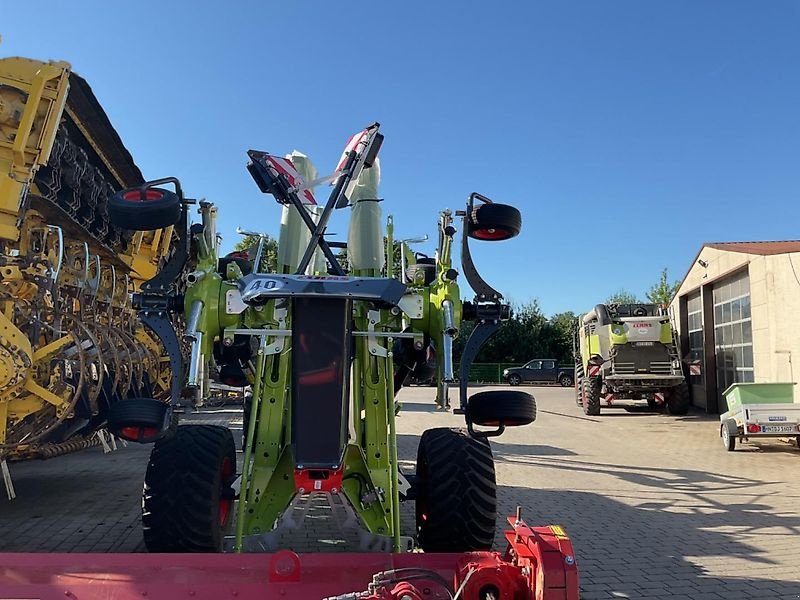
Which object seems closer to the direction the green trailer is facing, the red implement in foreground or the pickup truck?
the pickup truck

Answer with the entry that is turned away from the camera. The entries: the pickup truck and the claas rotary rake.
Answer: the claas rotary rake

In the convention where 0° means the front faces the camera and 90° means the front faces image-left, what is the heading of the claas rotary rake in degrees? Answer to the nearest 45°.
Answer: approximately 180°

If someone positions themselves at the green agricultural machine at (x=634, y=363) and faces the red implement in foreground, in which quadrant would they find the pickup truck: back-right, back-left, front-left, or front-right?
back-right

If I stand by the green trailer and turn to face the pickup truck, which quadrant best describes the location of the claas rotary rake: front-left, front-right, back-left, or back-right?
back-left

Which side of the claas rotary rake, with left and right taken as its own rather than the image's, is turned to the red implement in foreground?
back

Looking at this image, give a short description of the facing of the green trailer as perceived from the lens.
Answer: facing away from the viewer and to the left of the viewer

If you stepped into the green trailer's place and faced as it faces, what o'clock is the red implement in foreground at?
The red implement in foreground is roughly at 8 o'clock from the green trailer.

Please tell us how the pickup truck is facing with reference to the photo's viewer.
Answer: facing to the left of the viewer
